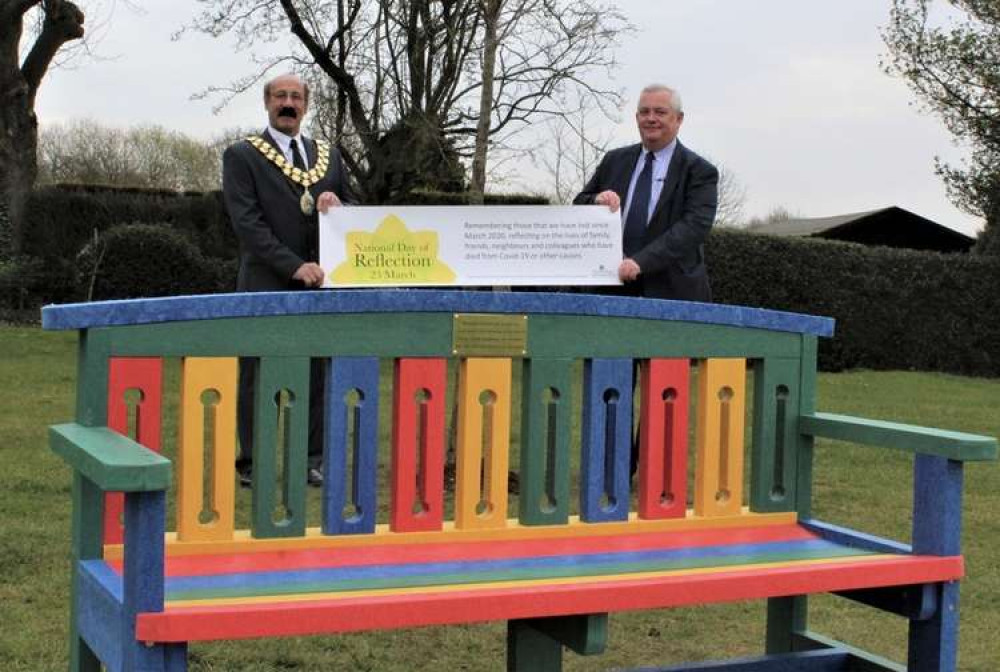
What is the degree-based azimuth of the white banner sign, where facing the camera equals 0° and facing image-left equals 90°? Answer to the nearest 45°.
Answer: approximately 0°

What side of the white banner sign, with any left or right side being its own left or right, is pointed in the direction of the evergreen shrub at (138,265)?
back

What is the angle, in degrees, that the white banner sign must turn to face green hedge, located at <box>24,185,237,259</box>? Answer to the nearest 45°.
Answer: approximately 180°

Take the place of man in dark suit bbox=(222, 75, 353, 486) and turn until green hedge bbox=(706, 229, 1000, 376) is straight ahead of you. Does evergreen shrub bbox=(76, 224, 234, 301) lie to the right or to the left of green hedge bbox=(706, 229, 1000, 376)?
left
